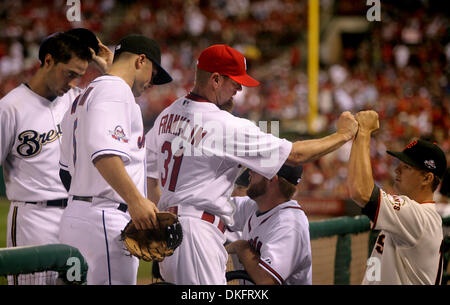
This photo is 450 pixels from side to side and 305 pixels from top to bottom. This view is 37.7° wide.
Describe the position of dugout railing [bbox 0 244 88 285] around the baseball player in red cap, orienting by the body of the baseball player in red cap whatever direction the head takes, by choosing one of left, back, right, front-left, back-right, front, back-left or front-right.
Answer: back

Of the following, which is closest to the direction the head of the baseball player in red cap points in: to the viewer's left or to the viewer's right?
to the viewer's right

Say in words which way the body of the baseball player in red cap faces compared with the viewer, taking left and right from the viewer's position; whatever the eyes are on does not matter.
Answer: facing away from the viewer and to the right of the viewer
